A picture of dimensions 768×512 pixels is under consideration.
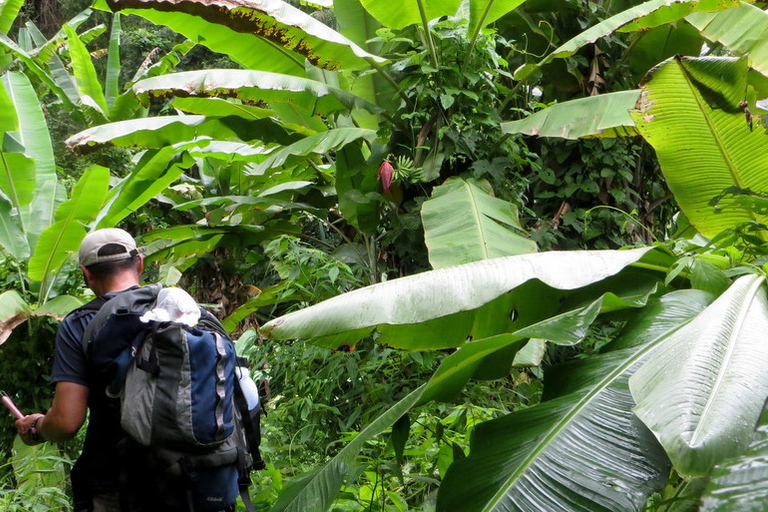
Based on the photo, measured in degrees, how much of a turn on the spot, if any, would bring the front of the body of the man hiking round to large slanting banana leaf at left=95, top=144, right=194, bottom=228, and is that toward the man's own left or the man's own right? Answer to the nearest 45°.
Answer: approximately 45° to the man's own right

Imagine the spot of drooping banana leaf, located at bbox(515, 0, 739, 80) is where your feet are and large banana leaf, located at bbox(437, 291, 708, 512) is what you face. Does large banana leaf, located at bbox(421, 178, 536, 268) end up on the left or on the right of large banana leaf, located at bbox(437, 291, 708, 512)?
right

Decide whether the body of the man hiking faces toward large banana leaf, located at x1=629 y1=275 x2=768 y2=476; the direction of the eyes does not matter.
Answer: no

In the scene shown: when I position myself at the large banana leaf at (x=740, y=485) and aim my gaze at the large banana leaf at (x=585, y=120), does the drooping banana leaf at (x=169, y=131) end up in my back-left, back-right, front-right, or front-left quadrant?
front-left

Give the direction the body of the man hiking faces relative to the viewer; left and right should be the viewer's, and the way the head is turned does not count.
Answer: facing away from the viewer and to the left of the viewer

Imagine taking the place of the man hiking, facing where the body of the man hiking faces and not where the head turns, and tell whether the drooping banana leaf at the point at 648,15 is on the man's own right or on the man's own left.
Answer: on the man's own right

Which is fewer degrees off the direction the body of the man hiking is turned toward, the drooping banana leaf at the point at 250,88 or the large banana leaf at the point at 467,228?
the drooping banana leaf

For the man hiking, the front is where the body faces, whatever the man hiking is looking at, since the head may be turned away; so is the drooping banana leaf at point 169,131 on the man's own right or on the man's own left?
on the man's own right
